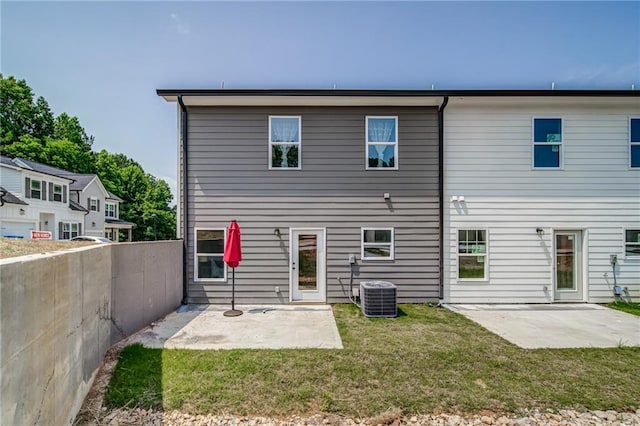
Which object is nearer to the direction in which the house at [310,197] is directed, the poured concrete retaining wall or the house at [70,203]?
the house

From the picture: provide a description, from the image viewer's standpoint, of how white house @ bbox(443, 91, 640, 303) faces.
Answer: facing away from the viewer

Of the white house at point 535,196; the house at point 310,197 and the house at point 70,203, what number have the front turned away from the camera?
2

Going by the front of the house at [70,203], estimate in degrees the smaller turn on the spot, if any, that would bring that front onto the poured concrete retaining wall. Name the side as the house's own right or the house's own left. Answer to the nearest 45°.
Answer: approximately 45° to the house's own right

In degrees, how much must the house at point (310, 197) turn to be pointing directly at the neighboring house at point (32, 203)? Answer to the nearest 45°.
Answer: approximately 45° to its left

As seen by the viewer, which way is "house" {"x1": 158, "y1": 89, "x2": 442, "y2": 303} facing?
away from the camera

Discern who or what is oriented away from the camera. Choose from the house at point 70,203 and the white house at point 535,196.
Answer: the white house

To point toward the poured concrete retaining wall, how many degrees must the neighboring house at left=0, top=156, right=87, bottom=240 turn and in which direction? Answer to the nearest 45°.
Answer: approximately 45° to its right

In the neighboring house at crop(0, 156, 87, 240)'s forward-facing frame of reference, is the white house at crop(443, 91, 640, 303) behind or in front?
in front

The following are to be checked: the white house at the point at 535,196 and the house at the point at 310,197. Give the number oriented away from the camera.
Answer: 2

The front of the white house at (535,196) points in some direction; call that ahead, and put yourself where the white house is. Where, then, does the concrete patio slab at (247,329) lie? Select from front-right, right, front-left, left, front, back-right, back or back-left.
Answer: back-left
